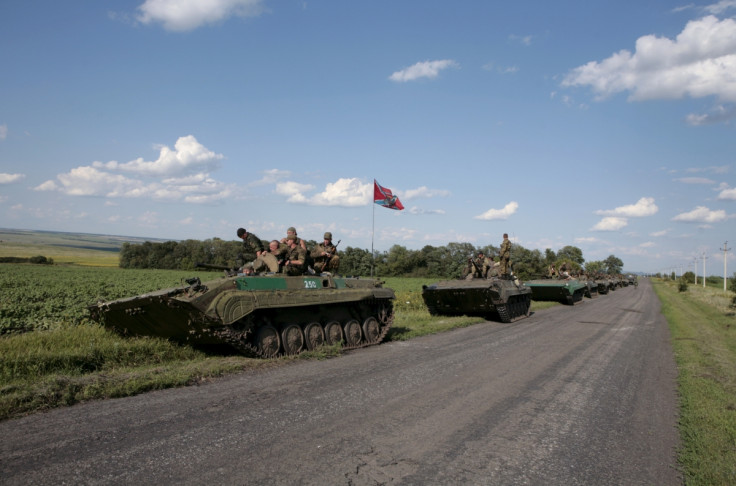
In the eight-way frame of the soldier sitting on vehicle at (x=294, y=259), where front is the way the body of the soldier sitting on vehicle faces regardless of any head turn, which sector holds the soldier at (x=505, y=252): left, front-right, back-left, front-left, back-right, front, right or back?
back

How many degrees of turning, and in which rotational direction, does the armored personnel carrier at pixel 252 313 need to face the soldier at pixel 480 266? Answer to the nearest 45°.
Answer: approximately 180°

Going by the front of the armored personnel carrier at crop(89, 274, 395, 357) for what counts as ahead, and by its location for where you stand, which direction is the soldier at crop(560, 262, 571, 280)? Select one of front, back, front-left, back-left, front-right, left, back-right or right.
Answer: back

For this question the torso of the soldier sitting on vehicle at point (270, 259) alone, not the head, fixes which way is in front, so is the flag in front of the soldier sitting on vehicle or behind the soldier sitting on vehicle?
behind

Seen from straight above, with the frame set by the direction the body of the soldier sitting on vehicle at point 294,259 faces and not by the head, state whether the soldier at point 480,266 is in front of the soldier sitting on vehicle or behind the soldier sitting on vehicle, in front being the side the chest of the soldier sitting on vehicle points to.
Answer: behind

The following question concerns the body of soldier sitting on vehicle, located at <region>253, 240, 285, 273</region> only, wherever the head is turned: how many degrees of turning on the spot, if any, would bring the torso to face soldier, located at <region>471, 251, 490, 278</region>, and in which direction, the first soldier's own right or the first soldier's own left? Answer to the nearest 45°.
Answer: approximately 180°

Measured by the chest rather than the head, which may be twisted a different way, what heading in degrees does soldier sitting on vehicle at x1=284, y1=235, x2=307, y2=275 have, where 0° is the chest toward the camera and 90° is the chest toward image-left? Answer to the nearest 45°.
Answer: approximately 45°

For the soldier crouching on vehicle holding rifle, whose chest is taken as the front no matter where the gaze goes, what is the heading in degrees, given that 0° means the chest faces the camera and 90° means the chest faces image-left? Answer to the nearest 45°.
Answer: approximately 0°

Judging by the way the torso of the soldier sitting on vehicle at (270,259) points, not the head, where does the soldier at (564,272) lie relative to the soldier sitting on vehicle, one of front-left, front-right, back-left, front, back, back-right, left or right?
back
